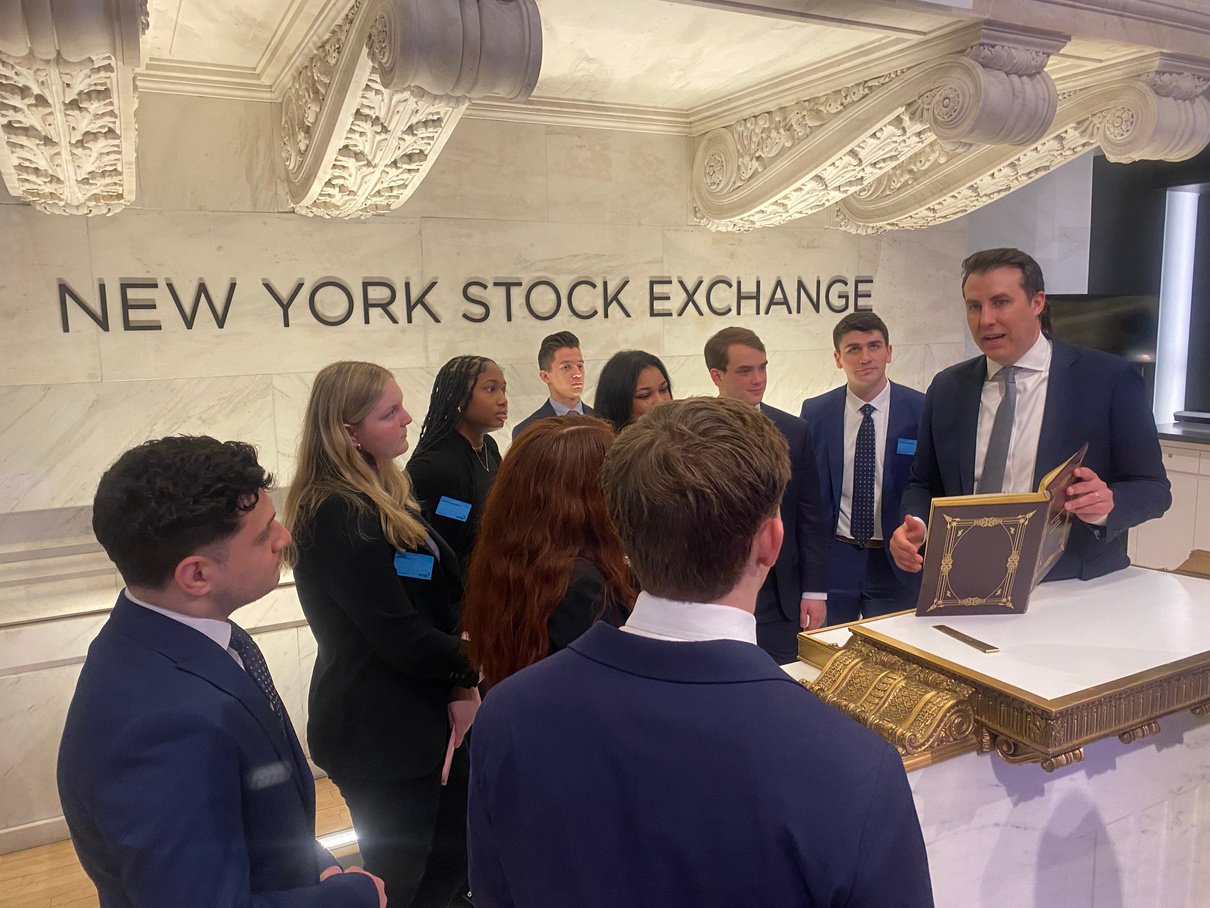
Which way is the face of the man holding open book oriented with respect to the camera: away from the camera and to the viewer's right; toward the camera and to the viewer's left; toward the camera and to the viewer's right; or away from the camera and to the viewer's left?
toward the camera and to the viewer's left

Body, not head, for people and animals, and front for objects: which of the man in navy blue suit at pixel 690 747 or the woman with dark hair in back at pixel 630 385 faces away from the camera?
the man in navy blue suit

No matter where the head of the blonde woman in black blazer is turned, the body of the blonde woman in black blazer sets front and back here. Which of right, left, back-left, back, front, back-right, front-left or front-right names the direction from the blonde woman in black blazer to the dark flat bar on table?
front-right

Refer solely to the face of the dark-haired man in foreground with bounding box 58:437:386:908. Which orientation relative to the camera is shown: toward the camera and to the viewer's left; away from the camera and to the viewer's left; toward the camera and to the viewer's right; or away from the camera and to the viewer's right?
away from the camera and to the viewer's right

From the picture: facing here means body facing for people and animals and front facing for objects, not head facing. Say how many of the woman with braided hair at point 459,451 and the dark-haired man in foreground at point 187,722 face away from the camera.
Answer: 0

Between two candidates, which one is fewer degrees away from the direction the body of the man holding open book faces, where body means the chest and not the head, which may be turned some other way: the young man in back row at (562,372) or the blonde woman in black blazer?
the blonde woman in black blazer

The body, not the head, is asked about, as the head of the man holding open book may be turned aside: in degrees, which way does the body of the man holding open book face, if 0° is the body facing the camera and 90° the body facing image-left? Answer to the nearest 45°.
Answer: approximately 45°

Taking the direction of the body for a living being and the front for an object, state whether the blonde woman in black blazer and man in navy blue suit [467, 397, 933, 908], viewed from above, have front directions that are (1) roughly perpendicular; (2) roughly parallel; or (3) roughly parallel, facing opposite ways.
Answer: roughly perpendicular

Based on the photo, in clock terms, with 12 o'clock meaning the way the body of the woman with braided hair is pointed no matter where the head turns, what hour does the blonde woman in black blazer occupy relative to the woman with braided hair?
The blonde woman in black blazer is roughly at 2 o'clock from the woman with braided hair.

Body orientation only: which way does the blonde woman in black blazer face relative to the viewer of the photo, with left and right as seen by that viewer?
facing to the right of the viewer

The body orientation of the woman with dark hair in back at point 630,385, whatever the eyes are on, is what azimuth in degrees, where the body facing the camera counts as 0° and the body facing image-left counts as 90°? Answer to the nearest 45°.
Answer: approximately 315°

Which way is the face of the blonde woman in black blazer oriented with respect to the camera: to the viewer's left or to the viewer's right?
to the viewer's right

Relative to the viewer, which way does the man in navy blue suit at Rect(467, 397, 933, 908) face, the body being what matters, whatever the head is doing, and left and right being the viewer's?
facing away from the viewer

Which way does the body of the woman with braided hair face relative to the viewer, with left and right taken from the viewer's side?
facing the viewer and to the right of the viewer

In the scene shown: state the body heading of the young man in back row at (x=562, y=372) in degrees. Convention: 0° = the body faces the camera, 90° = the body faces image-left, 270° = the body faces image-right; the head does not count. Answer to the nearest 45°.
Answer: approximately 315°
